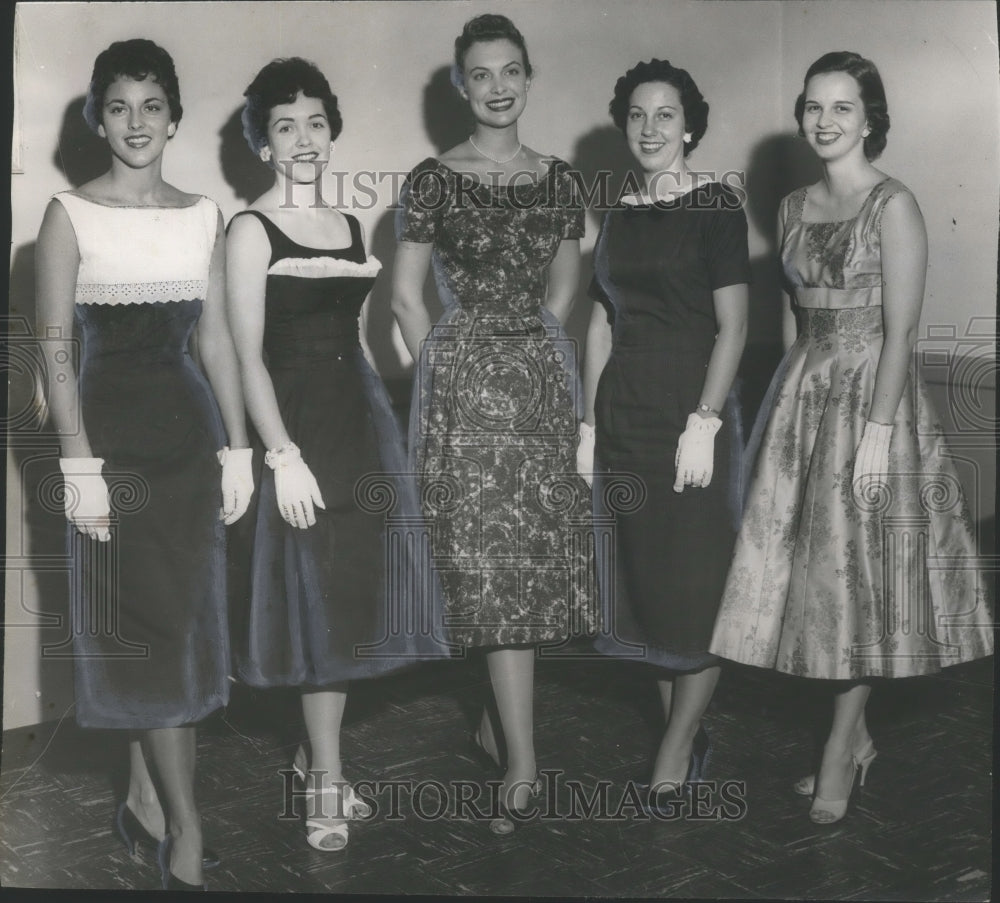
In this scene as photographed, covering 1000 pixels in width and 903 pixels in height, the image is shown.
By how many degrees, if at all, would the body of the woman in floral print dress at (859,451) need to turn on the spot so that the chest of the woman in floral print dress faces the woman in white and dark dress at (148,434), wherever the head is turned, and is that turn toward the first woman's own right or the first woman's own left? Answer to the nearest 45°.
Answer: approximately 45° to the first woman's own right

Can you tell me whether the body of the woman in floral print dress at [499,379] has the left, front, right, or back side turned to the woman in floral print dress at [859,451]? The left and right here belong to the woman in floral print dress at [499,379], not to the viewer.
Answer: left

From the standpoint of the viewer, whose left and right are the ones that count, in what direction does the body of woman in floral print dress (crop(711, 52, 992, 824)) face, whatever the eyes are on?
facing the viewer and to the left of the viewer

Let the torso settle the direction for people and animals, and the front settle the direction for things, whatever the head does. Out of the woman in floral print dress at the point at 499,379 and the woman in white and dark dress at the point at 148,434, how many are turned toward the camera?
2

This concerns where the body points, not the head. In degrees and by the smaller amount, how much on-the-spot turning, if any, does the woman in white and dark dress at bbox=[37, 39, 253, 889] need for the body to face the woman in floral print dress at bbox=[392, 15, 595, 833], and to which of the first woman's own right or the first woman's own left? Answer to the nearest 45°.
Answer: approximately 90° to the first woman's own left

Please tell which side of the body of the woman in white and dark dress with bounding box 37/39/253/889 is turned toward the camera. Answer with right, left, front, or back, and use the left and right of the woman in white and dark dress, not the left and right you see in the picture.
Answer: front

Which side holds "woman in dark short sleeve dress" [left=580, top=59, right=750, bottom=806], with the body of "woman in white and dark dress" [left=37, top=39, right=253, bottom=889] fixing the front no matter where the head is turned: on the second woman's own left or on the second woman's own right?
on the second woman's own left

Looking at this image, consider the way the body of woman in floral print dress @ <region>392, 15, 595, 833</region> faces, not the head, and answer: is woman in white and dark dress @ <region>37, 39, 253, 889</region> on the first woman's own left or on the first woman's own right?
on the first woman's own right

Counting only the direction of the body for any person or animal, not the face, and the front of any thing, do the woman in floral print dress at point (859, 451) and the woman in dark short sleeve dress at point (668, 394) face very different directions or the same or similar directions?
same or similar directions

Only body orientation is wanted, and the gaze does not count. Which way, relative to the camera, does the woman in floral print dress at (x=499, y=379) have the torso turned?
toward the camera
